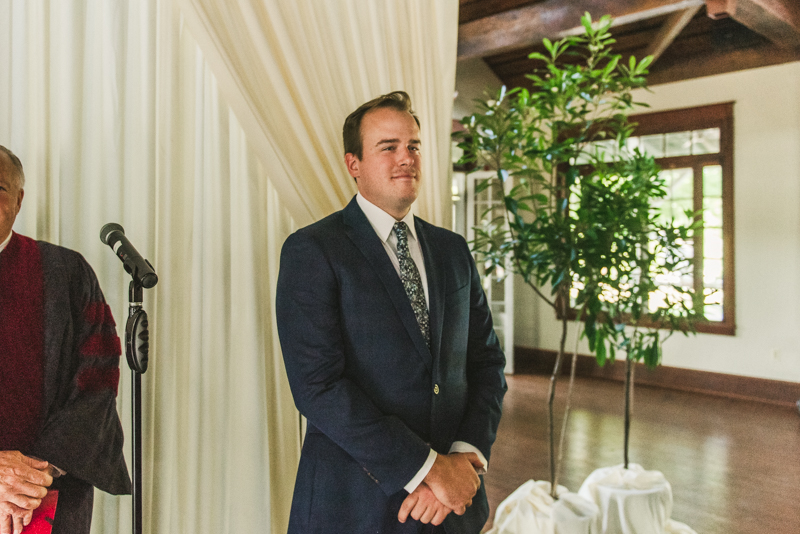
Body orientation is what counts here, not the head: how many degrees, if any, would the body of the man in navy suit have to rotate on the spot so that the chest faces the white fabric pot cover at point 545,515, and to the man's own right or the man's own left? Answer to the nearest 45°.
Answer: approximately 90° to the man's own left

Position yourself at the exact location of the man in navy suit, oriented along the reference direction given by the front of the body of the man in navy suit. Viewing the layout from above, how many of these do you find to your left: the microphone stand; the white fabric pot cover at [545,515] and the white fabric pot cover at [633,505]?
2

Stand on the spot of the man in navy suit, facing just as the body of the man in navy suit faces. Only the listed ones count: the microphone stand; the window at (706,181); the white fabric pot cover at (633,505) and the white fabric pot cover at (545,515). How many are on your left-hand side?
3

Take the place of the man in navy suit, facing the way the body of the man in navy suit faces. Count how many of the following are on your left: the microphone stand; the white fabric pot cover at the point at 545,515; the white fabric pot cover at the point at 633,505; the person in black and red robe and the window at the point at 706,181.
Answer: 3

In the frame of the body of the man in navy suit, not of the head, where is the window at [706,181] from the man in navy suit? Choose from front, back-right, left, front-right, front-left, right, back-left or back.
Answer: left

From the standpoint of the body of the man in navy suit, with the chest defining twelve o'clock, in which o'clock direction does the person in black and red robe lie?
The person in black and red robe is roughly at 4 o'clock from the man in navy suit.

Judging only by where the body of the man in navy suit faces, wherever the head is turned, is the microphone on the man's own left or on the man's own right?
on the man's own right

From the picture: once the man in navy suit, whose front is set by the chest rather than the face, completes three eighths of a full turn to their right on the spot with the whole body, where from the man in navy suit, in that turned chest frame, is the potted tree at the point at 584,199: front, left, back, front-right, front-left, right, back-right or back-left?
back-right

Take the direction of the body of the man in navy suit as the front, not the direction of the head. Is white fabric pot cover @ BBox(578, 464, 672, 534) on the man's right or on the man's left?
on the man's left

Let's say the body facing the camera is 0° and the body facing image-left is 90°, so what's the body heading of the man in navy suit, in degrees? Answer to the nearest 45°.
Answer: approximately 315°

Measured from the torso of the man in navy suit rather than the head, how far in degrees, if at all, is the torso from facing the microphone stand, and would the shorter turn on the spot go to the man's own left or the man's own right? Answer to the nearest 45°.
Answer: approximately 135° to the man's own right
